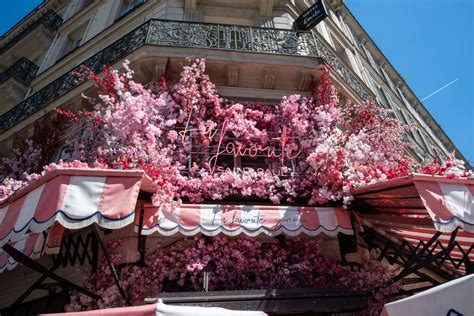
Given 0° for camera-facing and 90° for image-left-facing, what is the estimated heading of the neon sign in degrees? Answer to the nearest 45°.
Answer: approximately 0°

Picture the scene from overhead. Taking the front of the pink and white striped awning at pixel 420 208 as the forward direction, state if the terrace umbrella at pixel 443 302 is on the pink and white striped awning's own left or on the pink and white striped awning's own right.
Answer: on the pink and white striped awning's own right

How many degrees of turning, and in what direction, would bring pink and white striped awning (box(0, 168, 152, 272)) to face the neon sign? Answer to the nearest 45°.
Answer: approximately 135° to its left

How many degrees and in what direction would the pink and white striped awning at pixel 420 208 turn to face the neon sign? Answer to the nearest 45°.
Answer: approximately 135° to its right

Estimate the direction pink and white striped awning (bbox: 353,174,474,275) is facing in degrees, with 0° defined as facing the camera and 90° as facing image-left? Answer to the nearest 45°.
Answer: approximately 315°

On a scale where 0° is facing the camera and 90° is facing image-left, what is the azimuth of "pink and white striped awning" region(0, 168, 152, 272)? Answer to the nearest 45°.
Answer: approximately 45°
